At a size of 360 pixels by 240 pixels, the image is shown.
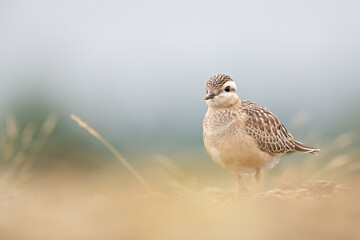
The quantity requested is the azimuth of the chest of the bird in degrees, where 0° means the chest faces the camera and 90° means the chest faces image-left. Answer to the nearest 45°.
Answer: approximately 45°
